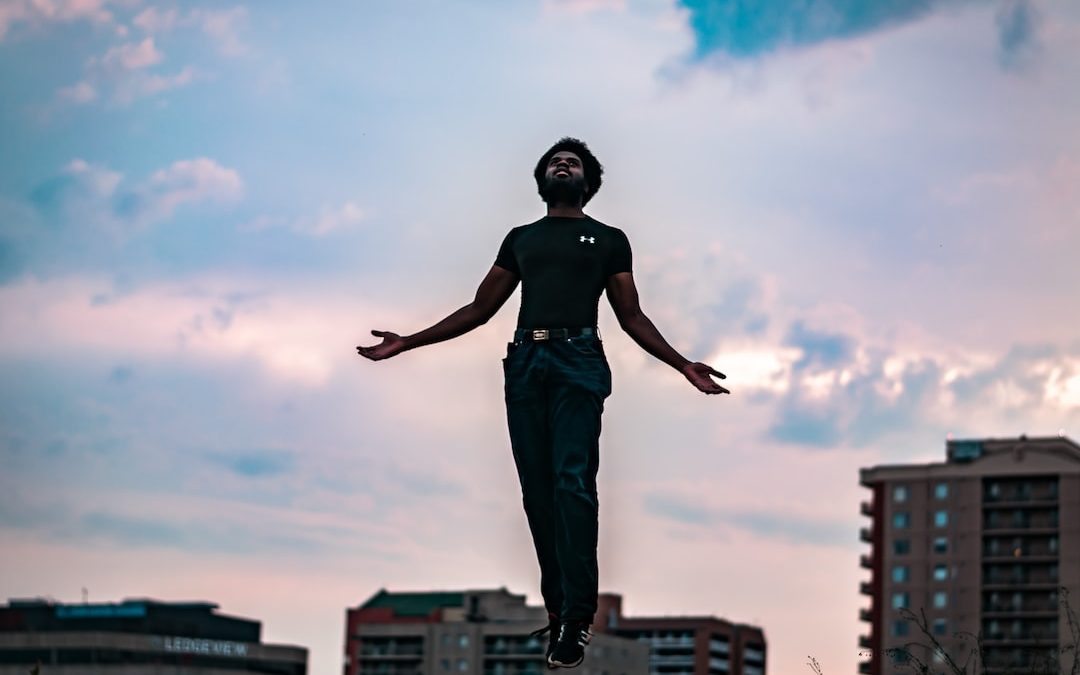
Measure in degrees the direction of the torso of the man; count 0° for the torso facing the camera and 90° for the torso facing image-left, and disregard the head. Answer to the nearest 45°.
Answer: approximately 0°
